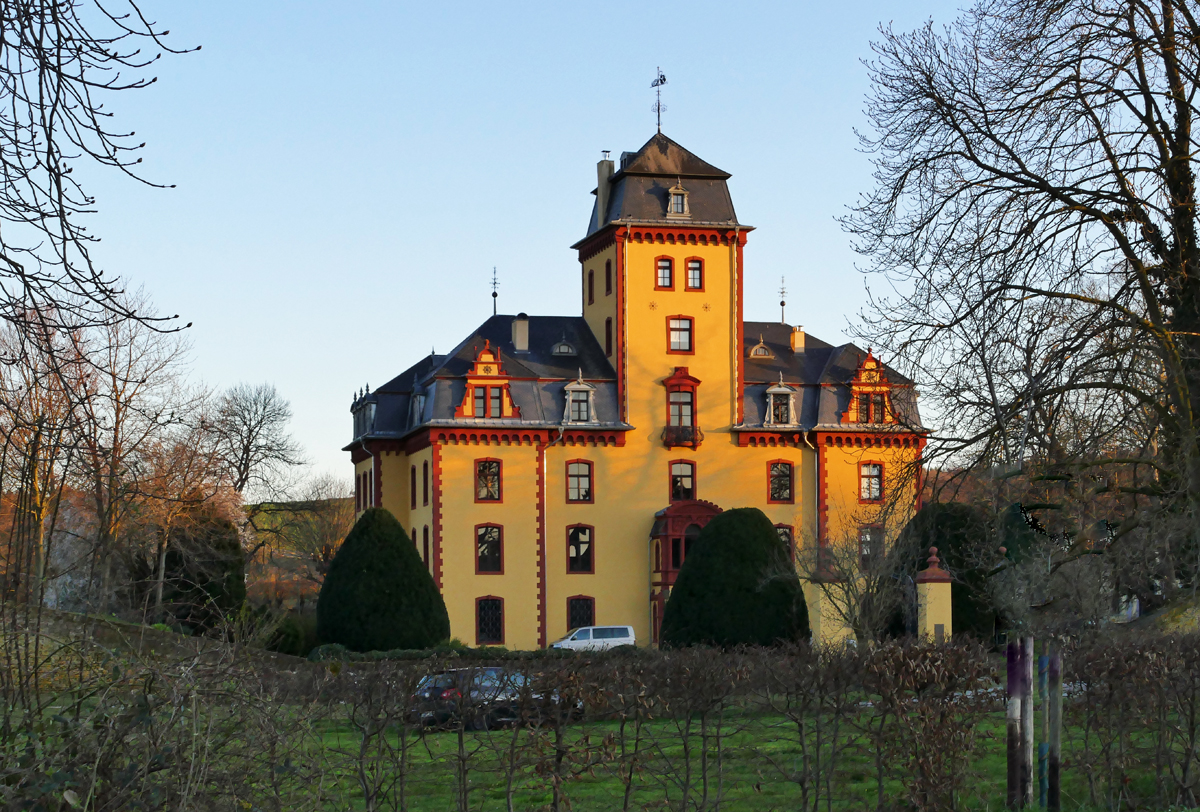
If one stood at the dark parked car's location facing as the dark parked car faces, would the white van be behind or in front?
in front

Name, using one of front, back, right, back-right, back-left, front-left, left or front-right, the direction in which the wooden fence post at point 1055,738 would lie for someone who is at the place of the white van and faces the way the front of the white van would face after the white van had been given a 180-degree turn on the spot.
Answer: right

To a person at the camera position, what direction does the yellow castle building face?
facing the viewer

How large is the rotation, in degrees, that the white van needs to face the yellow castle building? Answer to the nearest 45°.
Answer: approximately 90° to its right

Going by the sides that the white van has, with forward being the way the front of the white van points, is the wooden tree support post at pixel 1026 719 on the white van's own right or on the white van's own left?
on the white van's own left

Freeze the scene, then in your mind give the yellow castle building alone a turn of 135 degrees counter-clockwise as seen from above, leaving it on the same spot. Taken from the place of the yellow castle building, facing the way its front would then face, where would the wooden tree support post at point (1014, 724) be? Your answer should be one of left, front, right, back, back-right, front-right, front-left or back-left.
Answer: back-right

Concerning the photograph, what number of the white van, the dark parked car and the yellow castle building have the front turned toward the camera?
1

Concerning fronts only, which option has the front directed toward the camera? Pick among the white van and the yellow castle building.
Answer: the yellow castle building

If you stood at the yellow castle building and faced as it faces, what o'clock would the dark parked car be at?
The dark parked car is roughly at 12 o'clock from the yellow castle building.

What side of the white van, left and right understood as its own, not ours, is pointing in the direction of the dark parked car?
left

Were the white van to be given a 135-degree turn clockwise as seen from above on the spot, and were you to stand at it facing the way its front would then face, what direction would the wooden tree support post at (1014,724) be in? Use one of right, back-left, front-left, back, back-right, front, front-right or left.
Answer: back-right

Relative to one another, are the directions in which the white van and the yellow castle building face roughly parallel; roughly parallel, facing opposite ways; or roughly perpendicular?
roughly perpendicular

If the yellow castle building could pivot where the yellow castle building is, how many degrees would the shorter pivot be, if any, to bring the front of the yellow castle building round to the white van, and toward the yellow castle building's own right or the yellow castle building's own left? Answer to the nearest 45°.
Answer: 0° — it already faces it

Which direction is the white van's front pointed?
to the viewer's left
